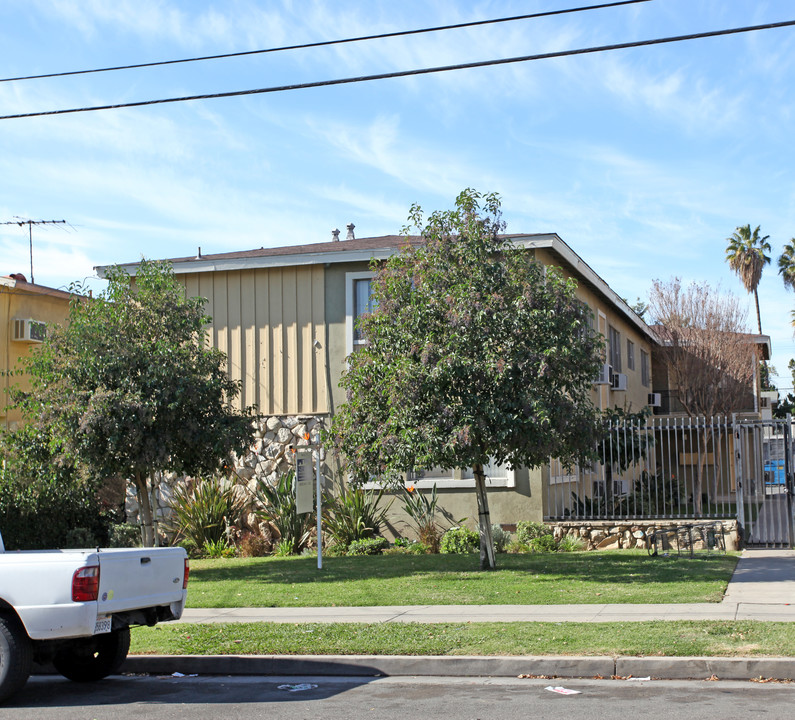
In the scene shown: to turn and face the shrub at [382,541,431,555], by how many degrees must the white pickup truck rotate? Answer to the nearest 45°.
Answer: approximately 90° to its right

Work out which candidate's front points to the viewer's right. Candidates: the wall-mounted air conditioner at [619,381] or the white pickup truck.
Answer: the wall-mounted air conditioner

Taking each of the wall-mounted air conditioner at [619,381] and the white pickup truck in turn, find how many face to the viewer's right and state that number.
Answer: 1

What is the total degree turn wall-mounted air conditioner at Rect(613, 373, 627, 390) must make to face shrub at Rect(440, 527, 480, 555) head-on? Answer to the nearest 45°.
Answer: approximately 90° to its right

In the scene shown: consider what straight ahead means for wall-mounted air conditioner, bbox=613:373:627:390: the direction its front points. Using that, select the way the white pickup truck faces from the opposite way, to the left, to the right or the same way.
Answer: the opposite way

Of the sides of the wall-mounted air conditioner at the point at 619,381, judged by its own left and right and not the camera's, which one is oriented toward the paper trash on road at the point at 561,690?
right

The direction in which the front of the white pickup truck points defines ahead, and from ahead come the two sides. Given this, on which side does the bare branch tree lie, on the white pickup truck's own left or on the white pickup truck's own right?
on the white pickup truck's own right

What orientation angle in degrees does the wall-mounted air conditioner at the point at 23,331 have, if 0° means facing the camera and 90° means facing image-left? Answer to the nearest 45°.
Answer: approximately 315°

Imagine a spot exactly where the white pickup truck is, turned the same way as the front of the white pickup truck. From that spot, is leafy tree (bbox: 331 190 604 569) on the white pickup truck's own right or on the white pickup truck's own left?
on the white pickup truck's own right

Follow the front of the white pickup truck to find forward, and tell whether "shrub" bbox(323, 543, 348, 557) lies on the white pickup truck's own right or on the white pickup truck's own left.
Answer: on the white pickup truck's own right

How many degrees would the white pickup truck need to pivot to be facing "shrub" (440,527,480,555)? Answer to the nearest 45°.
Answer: approximately 90° to its right

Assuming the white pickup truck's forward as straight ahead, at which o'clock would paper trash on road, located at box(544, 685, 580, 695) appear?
The paper trash on road is roughly at 5 o'clock from the white pickup truck.

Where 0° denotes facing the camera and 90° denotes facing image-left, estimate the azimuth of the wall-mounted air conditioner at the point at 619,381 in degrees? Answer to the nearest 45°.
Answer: approximately 270°

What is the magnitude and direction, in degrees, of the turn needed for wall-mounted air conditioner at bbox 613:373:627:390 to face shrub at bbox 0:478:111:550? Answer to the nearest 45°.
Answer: approximately 135° to its right
